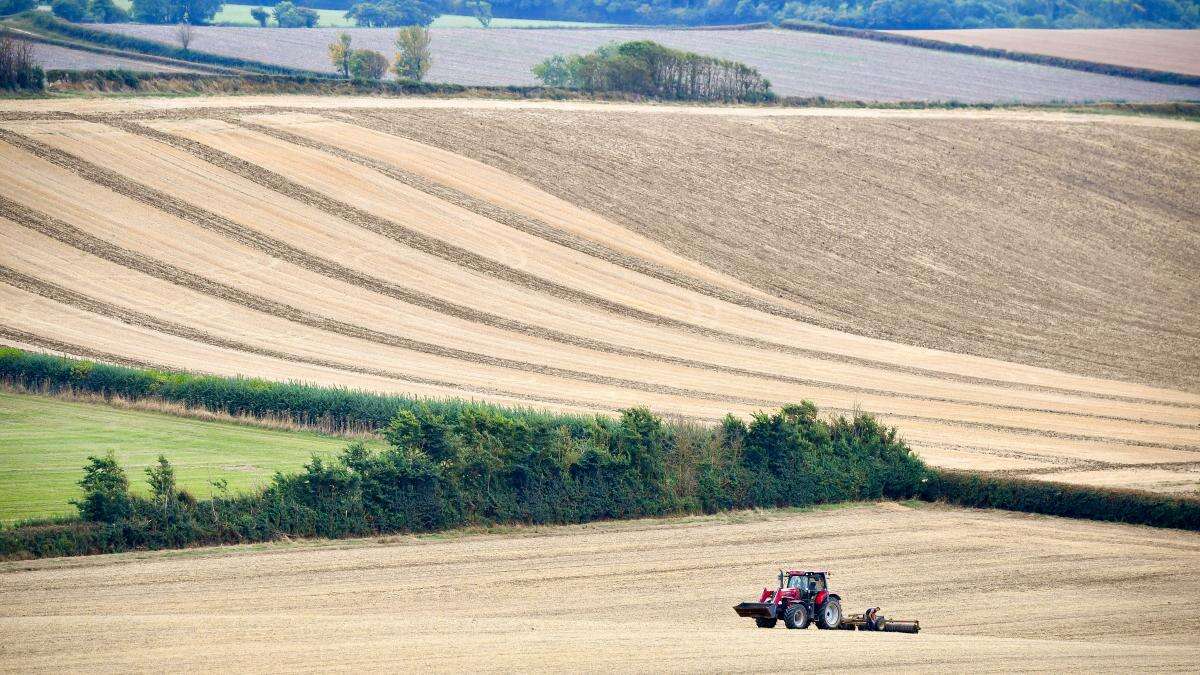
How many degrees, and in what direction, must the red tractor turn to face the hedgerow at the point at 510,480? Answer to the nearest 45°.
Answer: approximately 90° to its right

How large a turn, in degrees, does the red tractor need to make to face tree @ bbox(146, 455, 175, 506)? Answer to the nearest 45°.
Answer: approximately 45° to its right

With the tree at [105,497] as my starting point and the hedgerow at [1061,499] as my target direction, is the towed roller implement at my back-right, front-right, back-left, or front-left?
front-right

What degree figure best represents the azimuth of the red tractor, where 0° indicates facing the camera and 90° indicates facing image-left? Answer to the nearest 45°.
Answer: approximately 45°

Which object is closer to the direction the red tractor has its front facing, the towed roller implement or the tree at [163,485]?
the tree

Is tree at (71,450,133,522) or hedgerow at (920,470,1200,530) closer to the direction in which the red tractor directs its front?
the tree

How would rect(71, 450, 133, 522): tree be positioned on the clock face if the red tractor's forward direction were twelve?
The tree is roughly at 2 o'clock from the red tractor.

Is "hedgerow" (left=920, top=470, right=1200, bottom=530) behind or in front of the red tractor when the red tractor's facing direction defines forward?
behind

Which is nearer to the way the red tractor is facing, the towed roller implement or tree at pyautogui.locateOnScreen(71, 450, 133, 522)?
the tree

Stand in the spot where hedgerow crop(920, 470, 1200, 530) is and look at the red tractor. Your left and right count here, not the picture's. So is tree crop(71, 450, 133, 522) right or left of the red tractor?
right
